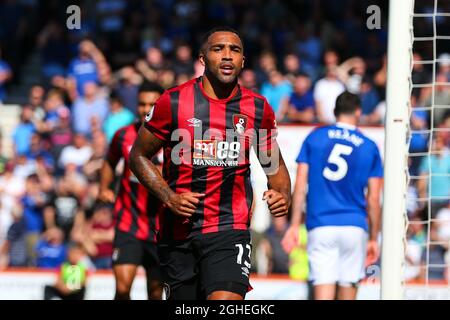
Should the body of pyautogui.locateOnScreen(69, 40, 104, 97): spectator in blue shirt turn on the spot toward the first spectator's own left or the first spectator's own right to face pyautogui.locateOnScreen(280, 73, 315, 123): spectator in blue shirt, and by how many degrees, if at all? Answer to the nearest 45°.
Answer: approximately 45° to the first spectator's own left

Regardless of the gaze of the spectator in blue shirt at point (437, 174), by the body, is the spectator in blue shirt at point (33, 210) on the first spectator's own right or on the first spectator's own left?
on the first spectator's own right

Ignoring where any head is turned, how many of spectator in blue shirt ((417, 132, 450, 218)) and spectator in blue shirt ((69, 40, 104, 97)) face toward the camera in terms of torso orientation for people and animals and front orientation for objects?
2

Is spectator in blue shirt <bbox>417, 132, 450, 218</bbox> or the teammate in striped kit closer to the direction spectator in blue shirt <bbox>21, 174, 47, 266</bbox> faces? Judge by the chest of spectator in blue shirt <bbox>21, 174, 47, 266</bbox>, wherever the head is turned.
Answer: the teammate in striped kit
